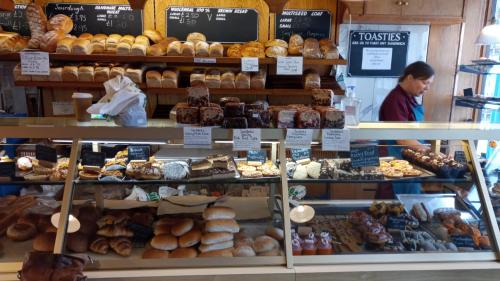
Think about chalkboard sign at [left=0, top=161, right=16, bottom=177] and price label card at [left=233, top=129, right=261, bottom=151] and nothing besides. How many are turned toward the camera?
2

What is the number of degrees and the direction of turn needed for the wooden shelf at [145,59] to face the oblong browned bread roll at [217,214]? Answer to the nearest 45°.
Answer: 0° — it already faces it

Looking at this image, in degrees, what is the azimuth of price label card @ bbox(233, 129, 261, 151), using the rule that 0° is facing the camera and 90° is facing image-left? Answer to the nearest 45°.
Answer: approximately 0°

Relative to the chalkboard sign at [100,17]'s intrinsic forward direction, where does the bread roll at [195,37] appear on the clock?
The bread roll is roughly at 10 o'clock from the chalkboard sign.

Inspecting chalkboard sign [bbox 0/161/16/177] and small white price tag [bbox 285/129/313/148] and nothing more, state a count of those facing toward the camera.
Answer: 2

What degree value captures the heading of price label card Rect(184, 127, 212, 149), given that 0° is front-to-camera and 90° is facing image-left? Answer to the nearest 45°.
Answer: approximately 0°

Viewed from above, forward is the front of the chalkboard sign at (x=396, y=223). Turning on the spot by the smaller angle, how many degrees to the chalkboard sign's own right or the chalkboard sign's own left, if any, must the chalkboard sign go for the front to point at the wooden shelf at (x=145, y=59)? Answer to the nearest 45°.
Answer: approximately 90° to the chalkboard sign's own right

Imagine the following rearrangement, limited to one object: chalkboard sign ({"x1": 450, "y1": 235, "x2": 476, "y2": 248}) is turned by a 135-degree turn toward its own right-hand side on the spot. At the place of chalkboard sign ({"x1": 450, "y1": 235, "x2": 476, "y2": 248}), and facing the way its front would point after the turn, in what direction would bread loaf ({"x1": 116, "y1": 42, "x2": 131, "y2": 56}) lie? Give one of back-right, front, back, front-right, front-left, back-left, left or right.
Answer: front-left
